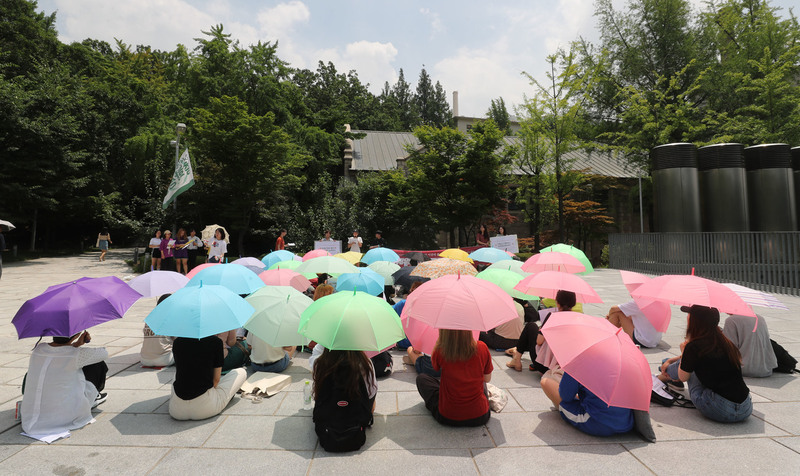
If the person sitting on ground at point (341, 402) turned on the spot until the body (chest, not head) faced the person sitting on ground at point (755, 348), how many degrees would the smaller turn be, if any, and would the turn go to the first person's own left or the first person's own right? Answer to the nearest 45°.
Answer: approximately 90° to the first person's own right

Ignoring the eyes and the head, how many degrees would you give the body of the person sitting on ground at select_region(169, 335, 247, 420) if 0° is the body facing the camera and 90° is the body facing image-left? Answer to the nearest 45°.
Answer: approximately 225°

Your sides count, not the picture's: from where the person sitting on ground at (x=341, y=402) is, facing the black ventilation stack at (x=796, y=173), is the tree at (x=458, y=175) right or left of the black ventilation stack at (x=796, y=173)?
left

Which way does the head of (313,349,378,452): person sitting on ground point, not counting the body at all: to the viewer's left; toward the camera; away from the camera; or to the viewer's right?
away from the camera

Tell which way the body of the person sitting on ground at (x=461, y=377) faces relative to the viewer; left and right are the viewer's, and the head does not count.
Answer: facing away from the viewer

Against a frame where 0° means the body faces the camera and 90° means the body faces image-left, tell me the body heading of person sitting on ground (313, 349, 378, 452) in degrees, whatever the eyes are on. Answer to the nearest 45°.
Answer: approximately 180°

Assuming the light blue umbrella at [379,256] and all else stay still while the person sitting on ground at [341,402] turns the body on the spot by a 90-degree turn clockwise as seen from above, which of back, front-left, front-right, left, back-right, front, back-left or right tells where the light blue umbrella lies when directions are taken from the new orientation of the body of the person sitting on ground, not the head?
left

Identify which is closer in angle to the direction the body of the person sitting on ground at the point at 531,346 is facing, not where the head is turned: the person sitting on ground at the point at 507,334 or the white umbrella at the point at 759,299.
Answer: the person sitting on ground

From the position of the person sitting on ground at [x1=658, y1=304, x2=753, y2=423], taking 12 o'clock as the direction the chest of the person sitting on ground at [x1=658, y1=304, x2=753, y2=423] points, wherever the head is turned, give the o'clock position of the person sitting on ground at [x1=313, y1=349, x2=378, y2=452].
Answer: the person sitting on ground at [x1=313, y1=349, x2=378, y2=452] is roughly at 9 o'clock from the person sitting on ground at [x1=658, y1=304, x2=753, y2=423].

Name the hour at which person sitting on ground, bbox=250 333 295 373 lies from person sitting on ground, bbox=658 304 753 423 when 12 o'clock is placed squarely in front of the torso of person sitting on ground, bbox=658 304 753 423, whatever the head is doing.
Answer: person sitting on ground, bbox=250 333 295 373 is roughly at 10 o'clock from person sitting on ground, bbox=658 304 753 423.

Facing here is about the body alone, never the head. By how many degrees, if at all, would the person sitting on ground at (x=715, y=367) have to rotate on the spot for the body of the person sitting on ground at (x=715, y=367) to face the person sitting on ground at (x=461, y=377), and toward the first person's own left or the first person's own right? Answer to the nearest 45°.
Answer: approximately 90° to the first person's own left

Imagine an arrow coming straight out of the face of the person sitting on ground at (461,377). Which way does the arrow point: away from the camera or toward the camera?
away from the camera

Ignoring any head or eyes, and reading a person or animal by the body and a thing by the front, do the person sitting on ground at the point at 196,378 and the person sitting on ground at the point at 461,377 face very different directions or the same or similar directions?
same or similar directions

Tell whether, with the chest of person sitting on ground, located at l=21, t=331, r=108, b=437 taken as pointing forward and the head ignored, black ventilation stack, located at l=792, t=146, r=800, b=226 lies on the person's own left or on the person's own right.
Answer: on the person's own right

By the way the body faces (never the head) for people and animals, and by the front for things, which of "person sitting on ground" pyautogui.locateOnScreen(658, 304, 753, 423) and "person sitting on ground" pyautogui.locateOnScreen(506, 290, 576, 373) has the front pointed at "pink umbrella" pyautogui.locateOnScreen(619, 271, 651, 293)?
"person sitting on ground" pyautogui.locateOnScreen(658, 304, 753, 423)

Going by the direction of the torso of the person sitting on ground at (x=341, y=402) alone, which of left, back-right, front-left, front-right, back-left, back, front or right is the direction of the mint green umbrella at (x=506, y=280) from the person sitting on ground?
front-right

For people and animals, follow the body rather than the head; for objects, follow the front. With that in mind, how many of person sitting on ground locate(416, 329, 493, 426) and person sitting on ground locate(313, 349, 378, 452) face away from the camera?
2
